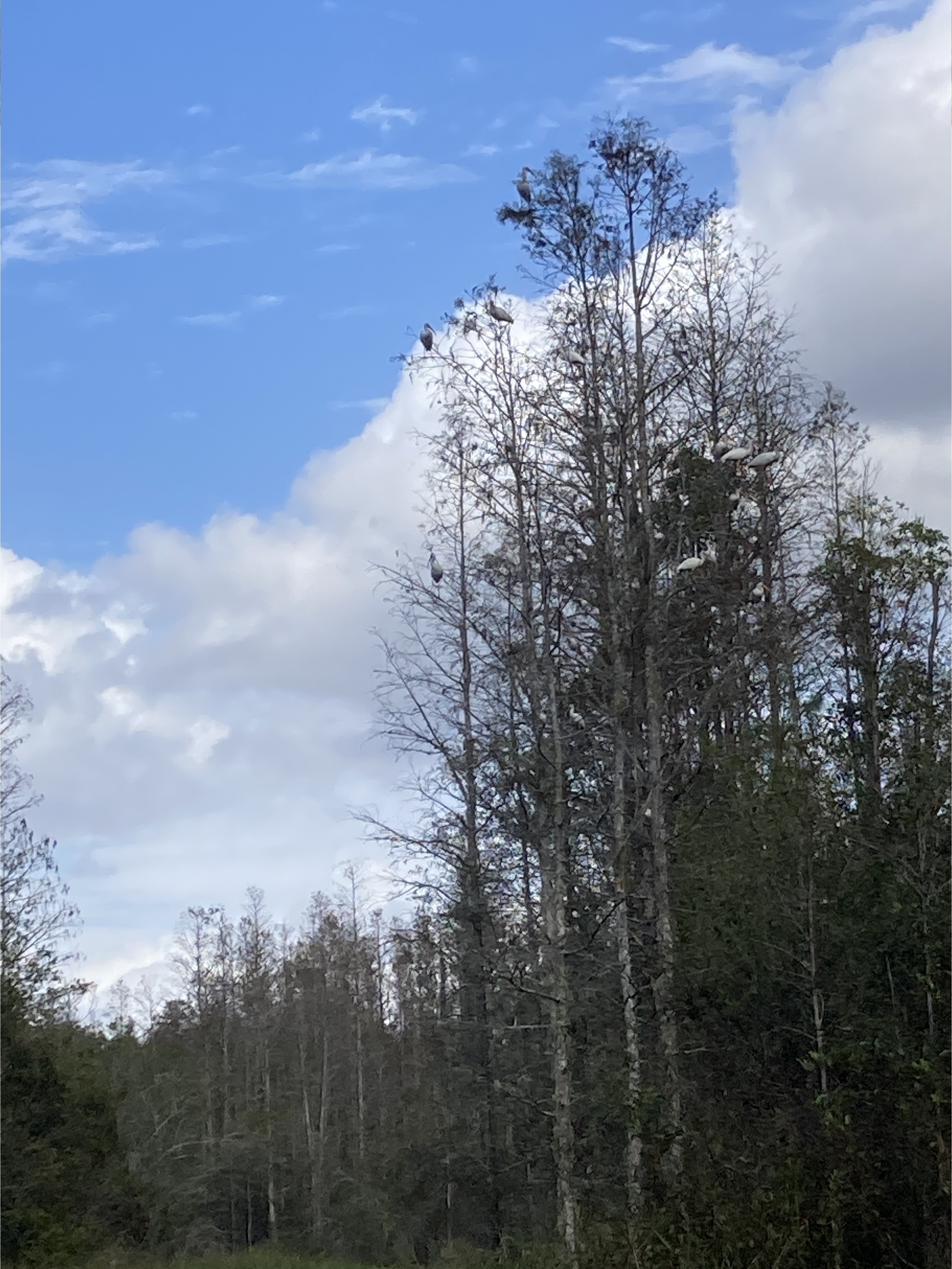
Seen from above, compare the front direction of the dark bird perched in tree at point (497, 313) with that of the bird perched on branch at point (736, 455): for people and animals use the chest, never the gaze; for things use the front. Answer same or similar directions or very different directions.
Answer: very different directions

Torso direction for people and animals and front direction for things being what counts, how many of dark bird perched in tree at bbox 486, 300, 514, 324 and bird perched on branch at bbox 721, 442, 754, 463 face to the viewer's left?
1
